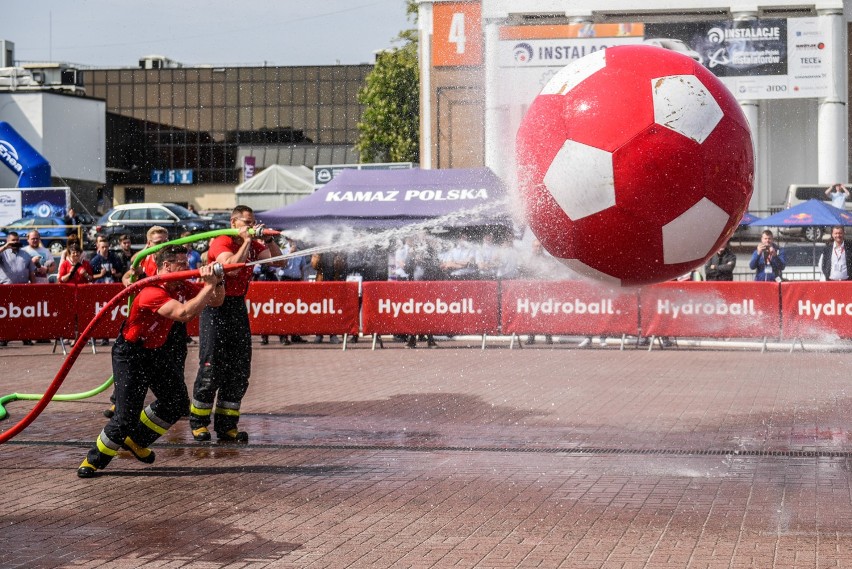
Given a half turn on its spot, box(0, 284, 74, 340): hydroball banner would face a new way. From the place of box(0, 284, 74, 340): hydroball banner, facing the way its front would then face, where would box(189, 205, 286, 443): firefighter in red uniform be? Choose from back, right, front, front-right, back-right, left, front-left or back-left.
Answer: back

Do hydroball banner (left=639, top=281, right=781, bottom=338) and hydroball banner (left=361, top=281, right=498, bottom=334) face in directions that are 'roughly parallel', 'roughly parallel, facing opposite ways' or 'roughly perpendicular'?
roughly parallel

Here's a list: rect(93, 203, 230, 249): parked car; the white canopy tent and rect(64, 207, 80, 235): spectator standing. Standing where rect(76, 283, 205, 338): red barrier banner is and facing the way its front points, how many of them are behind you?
3

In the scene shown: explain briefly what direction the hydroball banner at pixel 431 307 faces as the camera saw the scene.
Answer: facing the viewer

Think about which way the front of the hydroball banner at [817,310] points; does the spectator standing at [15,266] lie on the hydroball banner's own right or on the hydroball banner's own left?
on the hydroball banner's own right

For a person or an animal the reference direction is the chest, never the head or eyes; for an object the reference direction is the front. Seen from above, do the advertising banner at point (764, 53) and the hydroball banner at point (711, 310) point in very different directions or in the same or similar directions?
same or similar directions

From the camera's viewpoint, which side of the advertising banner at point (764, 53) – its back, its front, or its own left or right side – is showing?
front

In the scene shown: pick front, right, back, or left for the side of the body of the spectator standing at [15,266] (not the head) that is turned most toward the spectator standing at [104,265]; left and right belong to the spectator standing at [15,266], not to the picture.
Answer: left

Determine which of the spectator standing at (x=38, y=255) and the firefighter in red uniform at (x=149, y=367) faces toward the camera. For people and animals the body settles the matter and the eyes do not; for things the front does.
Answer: the spectator standing

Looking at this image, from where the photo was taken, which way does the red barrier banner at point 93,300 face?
toward the camera

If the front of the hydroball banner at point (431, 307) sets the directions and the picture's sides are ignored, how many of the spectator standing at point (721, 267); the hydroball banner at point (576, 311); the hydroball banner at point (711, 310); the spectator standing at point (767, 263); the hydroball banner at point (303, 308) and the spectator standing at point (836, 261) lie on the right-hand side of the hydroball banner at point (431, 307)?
1

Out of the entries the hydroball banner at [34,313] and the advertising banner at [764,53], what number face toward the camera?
2

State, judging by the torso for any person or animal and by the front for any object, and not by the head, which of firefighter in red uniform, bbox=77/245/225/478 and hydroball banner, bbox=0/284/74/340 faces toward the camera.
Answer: the hydroball banner

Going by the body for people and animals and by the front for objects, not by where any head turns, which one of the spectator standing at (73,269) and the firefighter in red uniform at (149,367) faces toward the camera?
the spectator standing

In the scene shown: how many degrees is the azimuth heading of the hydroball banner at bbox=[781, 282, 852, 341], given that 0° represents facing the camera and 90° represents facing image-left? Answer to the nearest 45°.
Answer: approximately 0°

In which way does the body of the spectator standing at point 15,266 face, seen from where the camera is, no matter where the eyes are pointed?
toward the camera

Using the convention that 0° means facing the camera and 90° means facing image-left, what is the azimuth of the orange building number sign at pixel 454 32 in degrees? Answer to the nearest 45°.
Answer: approximately 0°

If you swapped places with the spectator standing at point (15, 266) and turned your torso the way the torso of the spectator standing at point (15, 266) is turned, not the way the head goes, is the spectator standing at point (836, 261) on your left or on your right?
on your left
